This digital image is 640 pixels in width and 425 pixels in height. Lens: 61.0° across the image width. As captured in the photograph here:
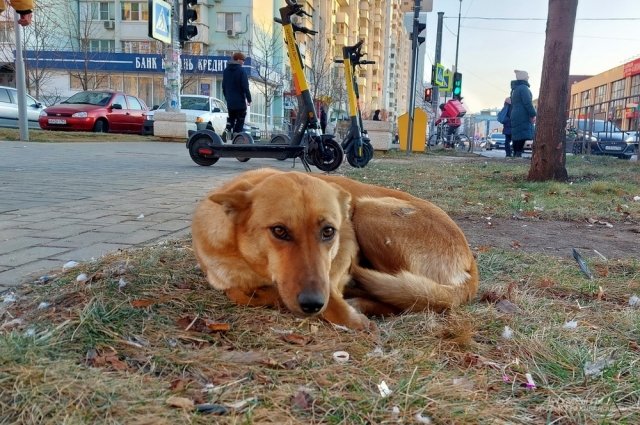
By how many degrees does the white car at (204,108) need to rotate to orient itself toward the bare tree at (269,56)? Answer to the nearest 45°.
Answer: approximately 135° to its right

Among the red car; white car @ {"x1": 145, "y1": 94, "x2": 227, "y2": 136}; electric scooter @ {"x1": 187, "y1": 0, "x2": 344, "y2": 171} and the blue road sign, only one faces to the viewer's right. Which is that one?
the electric scooter

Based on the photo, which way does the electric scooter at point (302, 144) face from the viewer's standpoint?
to the viewer's right

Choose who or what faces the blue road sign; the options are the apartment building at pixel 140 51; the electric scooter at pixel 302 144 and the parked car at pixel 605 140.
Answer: the apartment building

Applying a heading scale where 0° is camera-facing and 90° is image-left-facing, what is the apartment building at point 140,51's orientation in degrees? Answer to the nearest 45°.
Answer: approximately 0°

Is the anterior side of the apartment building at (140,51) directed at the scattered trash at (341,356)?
yes

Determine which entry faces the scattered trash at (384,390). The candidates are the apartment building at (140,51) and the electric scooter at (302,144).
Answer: the apartment building

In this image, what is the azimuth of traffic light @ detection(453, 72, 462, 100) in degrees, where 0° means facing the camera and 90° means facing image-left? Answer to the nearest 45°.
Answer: approximately 0°

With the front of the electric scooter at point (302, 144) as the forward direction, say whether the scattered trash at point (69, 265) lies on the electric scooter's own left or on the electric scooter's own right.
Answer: on the electric scooter's own right

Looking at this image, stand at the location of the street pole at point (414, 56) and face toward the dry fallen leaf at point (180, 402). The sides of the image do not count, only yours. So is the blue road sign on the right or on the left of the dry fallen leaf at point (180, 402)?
right

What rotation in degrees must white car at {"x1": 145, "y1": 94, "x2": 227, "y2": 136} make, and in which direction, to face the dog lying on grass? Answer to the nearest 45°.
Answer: approximately 45° to its left
